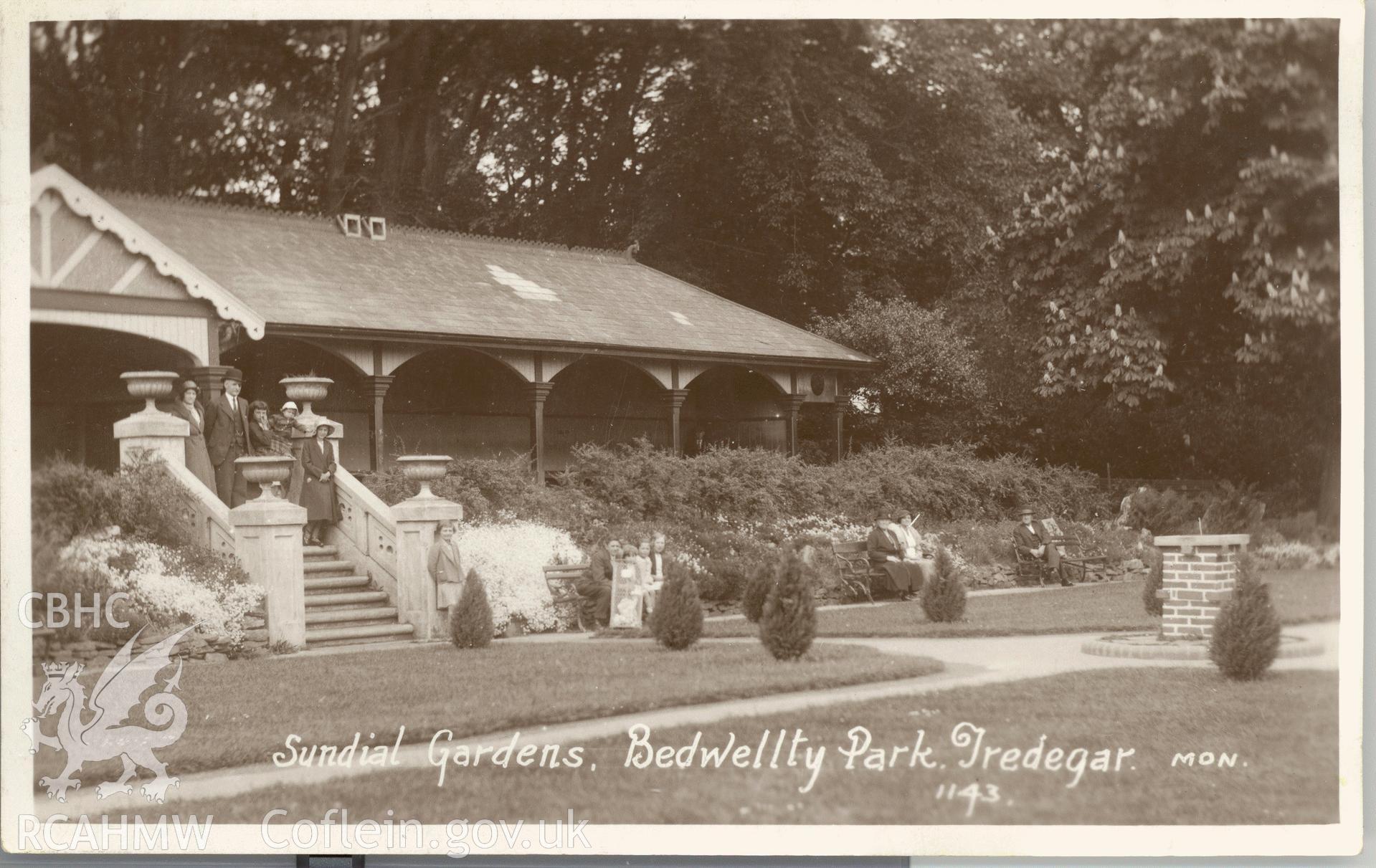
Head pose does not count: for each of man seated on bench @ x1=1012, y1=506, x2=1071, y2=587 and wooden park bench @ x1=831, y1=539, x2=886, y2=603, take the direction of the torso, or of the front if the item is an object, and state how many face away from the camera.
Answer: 0

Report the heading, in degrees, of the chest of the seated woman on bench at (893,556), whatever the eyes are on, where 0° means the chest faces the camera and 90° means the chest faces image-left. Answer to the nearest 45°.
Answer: approximately 315°

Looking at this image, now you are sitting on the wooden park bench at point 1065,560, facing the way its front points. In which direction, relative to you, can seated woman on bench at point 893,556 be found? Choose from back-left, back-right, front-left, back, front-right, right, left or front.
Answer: back-right

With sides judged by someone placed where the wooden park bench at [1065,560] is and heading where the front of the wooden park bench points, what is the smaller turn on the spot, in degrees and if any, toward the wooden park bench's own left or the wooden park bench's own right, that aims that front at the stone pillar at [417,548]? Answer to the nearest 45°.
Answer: approximately 135° to the wooden park bench's own right

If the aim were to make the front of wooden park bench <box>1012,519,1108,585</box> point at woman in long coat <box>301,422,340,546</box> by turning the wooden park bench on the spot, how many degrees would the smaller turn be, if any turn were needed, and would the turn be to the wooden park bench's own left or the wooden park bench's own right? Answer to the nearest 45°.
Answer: approximately 135° to the wooden park bench's own right

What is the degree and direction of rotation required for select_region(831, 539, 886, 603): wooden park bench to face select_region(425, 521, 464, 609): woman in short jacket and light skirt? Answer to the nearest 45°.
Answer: approximately 135° to its right

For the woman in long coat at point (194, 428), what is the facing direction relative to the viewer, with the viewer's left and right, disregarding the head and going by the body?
facing the viewer and to the right of the viewer

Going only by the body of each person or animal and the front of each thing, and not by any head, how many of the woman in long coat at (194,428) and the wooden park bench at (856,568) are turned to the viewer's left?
0

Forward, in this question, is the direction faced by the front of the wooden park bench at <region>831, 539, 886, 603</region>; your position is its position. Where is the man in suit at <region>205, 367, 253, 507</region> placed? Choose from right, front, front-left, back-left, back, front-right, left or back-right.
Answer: back-right

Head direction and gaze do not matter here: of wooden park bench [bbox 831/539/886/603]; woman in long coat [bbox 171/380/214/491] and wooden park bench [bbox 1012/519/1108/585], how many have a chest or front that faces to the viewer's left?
0

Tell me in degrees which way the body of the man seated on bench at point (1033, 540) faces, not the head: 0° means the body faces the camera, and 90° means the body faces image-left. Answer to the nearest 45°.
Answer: approximately 315°

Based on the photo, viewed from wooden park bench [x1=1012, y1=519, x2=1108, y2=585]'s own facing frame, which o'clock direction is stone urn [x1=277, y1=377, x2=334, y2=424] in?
The stone urn is roughly at 4 o'clock from the wooden park bench.
